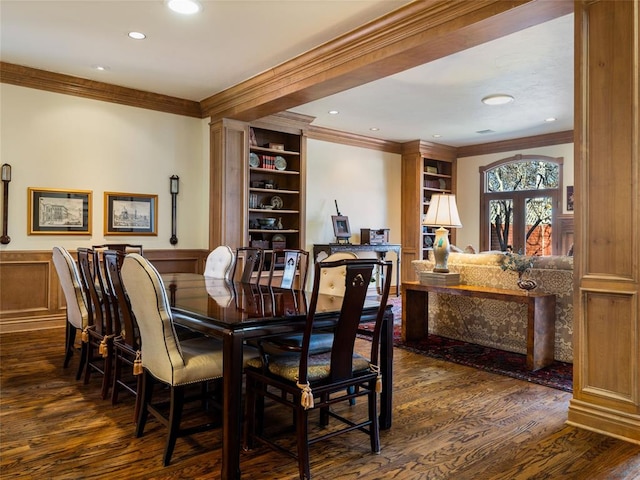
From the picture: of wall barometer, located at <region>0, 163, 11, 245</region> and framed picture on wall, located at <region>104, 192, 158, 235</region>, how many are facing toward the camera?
2

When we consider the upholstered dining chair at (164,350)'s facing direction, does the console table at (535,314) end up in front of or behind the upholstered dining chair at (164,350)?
in front

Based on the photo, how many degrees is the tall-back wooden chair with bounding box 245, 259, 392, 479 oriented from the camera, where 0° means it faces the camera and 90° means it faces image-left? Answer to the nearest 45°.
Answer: approximately 135°

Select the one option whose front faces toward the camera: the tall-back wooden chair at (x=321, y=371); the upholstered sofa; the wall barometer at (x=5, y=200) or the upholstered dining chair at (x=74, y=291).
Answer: the wall barometer

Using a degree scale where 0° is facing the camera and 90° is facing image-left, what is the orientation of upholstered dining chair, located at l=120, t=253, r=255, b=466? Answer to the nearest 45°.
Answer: approximately 225°

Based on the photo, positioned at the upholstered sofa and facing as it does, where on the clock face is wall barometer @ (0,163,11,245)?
The wall barometer is roughly at 7 o'clock from the upholstered sofa.

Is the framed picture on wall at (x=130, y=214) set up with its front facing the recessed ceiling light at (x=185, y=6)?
yes
